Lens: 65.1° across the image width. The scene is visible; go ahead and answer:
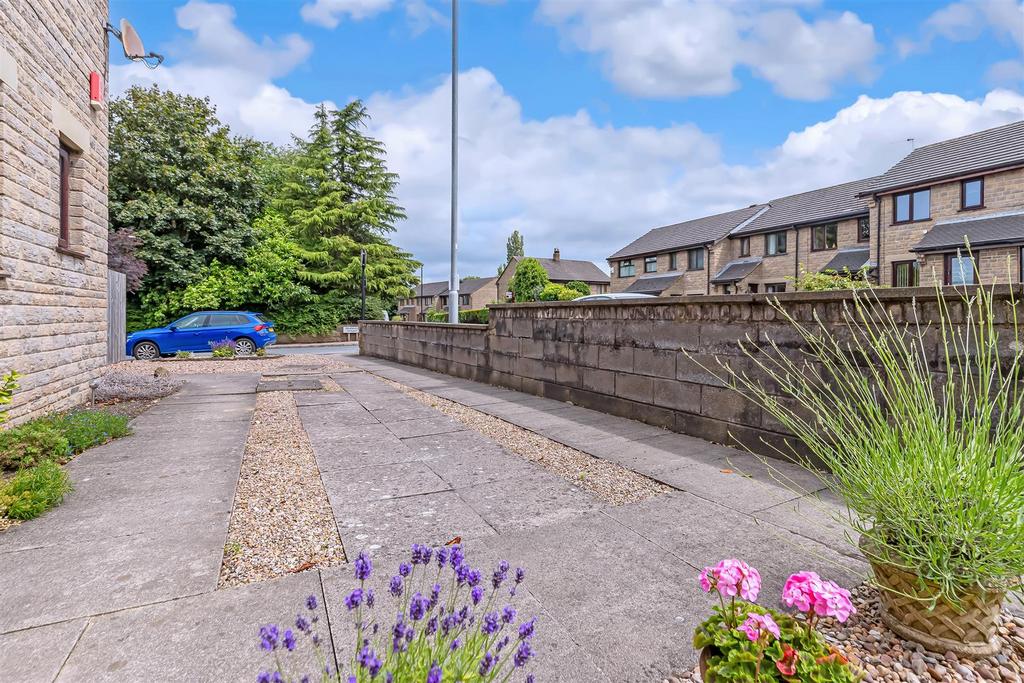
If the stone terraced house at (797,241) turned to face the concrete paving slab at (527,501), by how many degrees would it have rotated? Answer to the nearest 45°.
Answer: approximately 45° to its left

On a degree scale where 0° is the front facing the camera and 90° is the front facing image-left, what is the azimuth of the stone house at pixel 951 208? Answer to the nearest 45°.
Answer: approximately 45°

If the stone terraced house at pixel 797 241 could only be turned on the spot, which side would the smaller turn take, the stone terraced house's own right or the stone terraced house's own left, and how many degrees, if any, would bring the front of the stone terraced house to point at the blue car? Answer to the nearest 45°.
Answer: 0° — it already faces it

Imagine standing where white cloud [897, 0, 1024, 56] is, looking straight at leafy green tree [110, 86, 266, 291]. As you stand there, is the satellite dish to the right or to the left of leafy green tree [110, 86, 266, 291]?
left

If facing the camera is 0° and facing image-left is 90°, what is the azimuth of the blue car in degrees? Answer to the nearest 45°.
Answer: approximately 90°

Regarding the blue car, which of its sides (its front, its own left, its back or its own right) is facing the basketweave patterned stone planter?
left
